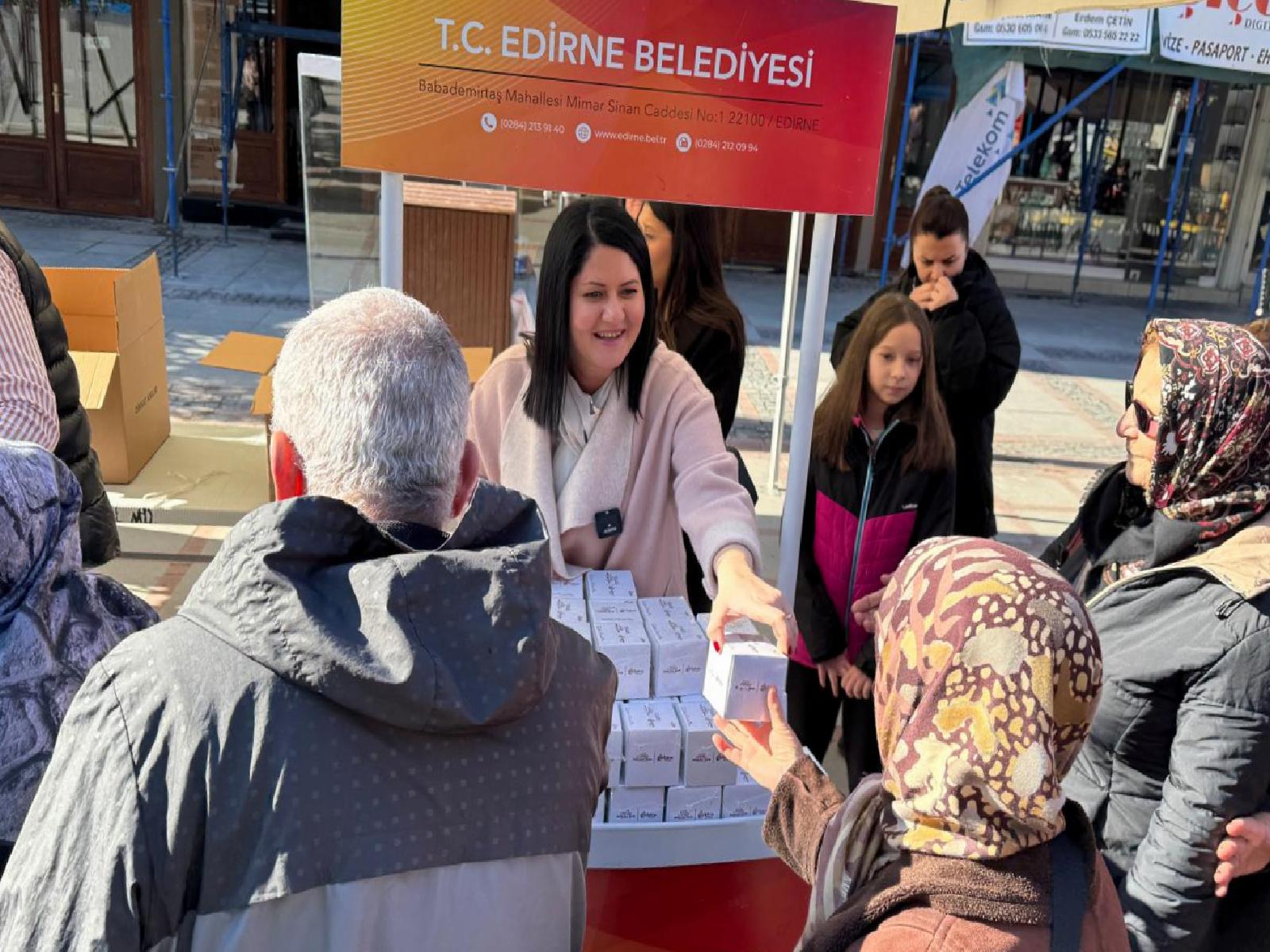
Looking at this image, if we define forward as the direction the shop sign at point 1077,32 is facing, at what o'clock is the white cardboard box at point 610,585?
The white cardboard box is roughly at 12 o'clock from the shop sign.

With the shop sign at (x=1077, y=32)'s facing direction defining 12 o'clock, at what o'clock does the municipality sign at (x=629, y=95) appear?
the municipality sign at (x=629, y=95) is roughly at 12 o'clock from the shop sign at (x=1077, y=32).

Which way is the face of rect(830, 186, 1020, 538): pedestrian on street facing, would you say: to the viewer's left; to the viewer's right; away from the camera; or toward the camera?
toward the camera

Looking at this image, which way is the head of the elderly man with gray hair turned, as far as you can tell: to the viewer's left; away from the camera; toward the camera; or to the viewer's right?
away from the camera

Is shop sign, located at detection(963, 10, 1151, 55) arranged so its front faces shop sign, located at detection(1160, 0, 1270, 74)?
no

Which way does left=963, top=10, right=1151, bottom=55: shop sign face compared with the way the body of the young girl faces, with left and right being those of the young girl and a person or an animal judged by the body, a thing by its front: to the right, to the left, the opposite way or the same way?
the same way

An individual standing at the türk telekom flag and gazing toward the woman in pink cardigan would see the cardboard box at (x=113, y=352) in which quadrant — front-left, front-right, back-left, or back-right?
front-right

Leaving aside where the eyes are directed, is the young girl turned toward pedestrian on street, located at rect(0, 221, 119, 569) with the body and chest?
no

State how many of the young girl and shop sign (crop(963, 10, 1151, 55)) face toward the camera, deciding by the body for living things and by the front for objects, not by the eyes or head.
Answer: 2

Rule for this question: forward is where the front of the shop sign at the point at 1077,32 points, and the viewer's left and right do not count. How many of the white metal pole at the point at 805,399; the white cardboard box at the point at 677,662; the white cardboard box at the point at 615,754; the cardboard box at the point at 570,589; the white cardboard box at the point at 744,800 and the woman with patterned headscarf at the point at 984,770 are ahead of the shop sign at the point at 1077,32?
6

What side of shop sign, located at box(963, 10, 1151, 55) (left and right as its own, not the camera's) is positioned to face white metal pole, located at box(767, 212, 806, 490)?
front

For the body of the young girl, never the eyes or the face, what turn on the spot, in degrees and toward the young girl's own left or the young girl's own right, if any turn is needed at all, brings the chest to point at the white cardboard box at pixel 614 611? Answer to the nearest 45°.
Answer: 0° — they already face it

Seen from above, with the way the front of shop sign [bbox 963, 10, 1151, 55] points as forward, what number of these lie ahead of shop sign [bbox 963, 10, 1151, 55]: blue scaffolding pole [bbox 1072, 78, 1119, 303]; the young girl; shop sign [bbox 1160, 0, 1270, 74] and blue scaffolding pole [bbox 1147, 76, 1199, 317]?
1

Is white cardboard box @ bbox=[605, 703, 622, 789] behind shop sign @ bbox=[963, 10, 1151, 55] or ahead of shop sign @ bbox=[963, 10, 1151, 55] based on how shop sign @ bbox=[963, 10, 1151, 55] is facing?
ahead

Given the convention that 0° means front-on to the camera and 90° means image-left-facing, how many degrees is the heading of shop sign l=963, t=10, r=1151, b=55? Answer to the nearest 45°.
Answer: approximately 0°

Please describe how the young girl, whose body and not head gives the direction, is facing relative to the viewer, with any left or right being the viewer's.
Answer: facing the viewer

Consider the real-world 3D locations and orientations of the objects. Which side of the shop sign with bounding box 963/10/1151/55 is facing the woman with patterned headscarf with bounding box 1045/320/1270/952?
front

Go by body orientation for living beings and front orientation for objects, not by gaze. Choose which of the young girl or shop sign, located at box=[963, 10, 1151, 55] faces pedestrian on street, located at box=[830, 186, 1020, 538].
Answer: the shop sign
